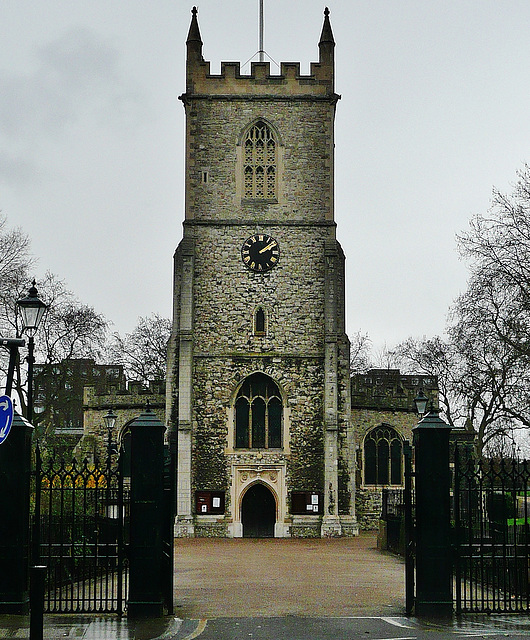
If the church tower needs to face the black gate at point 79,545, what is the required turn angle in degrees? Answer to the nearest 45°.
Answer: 0° — it already faces it

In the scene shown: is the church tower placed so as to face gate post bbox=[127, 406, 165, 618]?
yes

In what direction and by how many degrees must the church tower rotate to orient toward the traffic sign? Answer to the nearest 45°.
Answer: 0° — it already faces it

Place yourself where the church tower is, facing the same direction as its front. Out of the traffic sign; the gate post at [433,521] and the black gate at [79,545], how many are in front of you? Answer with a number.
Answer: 3

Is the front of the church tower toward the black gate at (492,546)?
yes

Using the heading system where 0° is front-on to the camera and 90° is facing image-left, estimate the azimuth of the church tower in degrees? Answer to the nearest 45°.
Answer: approximately 0°

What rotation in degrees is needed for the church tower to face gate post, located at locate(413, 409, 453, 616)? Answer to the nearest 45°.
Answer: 0° — it already faces it

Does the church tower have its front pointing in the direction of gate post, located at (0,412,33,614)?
yes

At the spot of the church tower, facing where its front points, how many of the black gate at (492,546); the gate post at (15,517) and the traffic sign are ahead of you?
3
